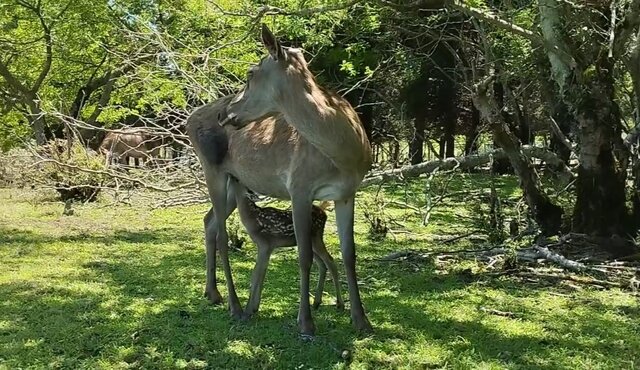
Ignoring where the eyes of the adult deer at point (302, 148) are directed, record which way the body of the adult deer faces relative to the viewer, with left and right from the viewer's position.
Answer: facing the viewer and to the right of the viewer

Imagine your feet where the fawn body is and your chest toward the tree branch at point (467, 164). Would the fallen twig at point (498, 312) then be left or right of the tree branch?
right

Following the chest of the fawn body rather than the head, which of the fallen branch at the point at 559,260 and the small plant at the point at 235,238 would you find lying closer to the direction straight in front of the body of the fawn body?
the small plant

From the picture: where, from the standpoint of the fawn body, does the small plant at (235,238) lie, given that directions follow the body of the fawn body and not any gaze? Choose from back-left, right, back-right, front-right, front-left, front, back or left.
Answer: right

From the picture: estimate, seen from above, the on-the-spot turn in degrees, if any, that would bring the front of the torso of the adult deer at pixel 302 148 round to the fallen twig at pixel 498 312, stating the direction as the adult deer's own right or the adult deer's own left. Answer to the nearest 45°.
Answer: approximately 45° to the adult deer's own left

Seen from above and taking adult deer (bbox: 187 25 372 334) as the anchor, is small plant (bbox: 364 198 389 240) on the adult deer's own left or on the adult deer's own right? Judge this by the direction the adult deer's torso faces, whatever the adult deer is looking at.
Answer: on the adult deer's own left

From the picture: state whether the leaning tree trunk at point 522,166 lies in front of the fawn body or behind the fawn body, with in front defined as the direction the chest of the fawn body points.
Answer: behind

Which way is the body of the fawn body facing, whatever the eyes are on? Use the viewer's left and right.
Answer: facing to the left of the viewer

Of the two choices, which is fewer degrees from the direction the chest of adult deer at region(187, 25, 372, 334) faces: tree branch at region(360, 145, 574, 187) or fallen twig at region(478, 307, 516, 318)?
the fallen twig

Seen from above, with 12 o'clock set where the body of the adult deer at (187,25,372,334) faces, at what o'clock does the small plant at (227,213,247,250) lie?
The small plant is roughly at 7 o'clock from the adult deer.
